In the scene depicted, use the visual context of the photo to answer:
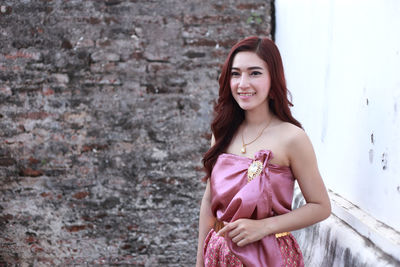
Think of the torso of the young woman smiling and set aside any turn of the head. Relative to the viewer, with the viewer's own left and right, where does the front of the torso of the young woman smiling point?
facing the viewer and to the left of the viewer
